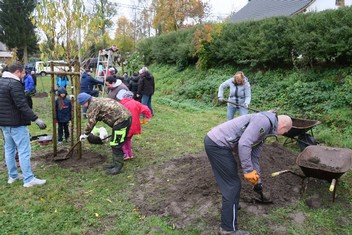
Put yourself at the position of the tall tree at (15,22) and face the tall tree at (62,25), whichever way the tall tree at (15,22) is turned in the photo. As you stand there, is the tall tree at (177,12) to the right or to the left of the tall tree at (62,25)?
left

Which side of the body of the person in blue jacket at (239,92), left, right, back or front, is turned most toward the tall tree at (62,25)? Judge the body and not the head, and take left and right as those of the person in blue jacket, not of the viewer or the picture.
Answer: right

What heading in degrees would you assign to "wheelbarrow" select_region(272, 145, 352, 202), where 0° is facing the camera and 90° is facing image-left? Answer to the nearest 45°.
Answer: approximately 225°

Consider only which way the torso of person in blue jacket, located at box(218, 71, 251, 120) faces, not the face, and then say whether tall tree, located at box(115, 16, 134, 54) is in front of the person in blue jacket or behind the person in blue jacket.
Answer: behind

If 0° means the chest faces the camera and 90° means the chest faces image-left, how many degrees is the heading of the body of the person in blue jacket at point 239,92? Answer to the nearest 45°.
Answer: approximately 0°

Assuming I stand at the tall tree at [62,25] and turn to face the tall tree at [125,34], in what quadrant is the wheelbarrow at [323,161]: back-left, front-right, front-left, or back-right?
back-right

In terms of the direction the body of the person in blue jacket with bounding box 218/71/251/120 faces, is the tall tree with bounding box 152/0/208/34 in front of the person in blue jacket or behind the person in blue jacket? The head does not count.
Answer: behind

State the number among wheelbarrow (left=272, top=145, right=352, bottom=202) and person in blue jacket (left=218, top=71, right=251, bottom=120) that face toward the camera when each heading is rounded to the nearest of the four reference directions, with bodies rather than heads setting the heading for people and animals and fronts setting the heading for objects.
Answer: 1

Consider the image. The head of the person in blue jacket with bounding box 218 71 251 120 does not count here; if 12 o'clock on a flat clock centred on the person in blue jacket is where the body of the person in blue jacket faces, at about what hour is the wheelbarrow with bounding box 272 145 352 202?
The wheelbarrow is roughly at 11 o'clock from the person in blue jacket.

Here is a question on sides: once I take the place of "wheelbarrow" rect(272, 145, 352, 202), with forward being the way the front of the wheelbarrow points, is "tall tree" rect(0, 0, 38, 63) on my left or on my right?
on my left

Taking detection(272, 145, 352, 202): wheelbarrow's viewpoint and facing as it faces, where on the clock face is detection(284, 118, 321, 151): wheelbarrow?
detection(284, 118, 321, 151): wheelbarrow is roughly at 10 o'clock from detection(272, 145, 352, 202): wheelbarrow.

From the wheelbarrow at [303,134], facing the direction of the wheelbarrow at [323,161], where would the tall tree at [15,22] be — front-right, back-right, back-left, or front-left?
back-right
